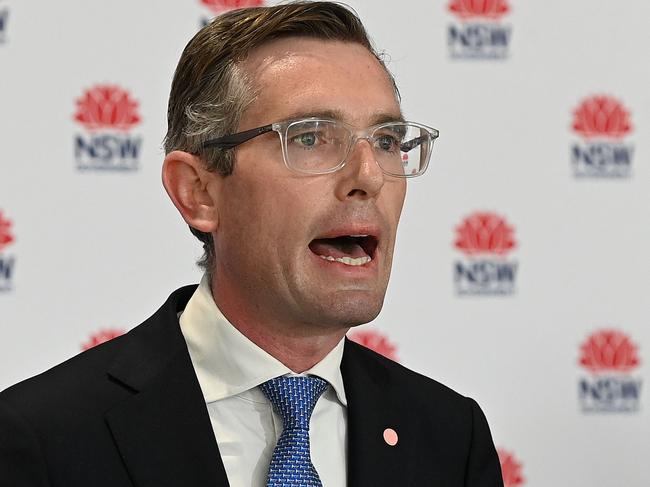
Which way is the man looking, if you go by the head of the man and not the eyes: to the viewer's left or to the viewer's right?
to the viewer's right

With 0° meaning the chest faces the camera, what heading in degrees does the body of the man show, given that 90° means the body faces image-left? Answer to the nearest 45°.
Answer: approximately 315°
